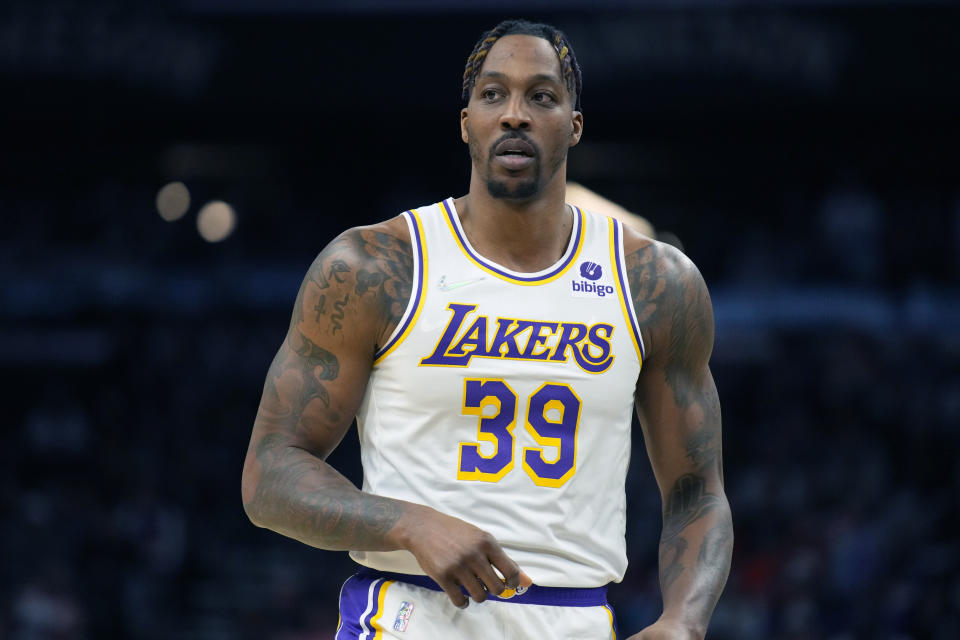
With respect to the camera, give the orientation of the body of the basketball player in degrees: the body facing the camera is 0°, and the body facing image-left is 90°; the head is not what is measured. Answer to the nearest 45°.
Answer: approximately 0°

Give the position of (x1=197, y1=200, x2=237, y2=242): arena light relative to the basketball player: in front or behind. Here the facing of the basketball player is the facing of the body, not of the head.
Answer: behind

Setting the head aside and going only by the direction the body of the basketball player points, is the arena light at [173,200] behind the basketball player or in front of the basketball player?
behind
